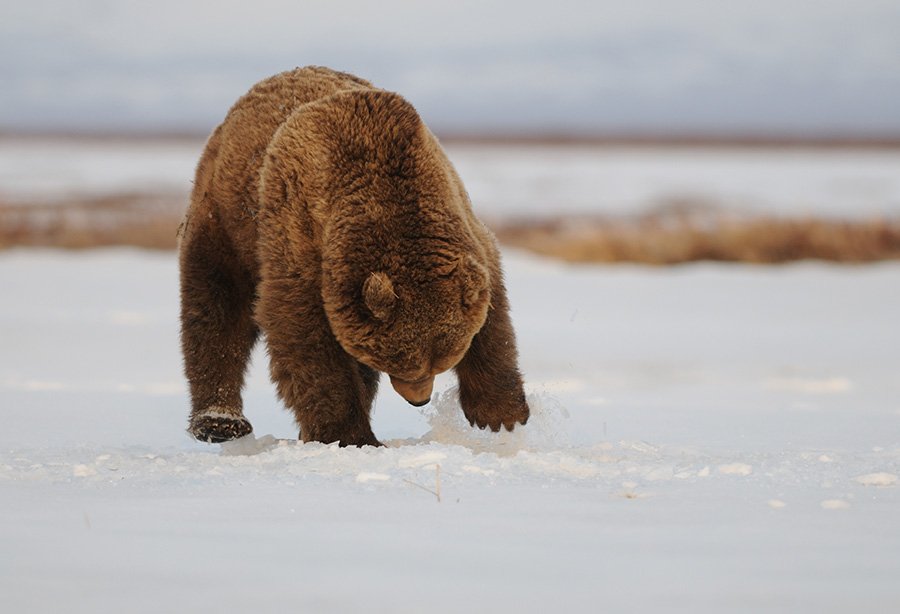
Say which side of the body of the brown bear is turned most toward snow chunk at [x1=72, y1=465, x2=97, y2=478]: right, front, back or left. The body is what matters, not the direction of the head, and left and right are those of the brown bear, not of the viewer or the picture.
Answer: right

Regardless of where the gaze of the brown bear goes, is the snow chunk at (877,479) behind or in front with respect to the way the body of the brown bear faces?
in front

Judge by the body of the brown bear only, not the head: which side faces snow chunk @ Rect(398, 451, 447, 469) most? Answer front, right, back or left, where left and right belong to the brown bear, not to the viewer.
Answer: front

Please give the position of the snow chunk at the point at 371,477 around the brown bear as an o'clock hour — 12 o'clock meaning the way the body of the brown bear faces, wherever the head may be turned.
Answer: The snow chunk is roughly at 1 o'clock from the brown bear.

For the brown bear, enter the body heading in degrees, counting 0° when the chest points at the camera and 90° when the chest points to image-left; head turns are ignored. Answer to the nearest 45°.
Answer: approximately 315°
